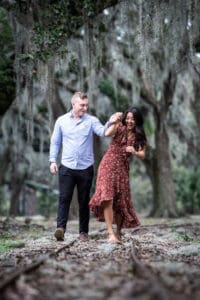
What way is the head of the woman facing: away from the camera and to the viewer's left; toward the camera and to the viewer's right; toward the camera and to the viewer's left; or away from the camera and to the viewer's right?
toward the camera and to the viewer's left

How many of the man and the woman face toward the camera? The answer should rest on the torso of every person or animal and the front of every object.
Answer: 2

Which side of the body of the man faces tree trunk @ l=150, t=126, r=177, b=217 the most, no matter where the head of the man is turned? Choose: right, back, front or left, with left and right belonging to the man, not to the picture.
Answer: back

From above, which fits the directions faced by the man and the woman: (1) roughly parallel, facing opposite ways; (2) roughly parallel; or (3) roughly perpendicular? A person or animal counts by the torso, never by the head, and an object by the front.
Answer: roughly parallel

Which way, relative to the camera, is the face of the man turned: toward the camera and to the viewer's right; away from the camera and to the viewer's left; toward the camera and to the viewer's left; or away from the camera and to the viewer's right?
toward the camera and to the viewer's right

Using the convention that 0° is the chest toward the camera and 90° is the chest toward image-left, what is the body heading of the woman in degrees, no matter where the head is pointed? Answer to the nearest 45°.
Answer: approximately 0°

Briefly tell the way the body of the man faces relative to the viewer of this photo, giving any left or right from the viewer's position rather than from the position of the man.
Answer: facing the viewer

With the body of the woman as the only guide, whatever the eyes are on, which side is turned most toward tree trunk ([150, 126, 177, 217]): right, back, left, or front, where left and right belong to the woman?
back

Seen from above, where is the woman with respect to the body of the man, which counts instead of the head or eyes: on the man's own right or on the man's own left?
on the man's own left

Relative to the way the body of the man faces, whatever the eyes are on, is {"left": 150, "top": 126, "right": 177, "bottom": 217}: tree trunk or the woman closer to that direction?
the woman
